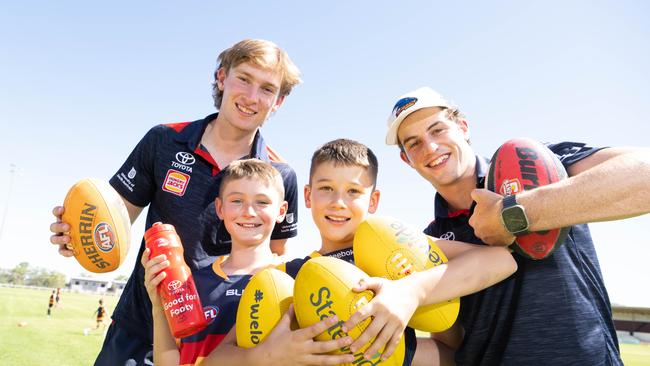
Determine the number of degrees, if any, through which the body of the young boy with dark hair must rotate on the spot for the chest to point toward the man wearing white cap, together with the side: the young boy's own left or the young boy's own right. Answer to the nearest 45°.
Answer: approximately 90° to the young boy's own left

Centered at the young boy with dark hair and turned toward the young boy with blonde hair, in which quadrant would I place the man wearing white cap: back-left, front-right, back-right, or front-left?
back-right

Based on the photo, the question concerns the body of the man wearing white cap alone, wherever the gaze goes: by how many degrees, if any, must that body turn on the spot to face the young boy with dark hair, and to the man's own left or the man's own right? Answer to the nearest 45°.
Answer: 0° — they already face them

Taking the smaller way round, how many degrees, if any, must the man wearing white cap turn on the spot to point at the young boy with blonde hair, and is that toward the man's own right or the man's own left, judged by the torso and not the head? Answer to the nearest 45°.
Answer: approximately 45° to the man's own right

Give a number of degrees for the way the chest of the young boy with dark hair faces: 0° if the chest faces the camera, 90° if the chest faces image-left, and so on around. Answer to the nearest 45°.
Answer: approximately 0°

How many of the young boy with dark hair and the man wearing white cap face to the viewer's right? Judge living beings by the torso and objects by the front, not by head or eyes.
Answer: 0

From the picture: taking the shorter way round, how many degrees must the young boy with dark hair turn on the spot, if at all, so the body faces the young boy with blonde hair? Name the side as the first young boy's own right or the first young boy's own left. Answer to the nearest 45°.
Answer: approximately 135° to the first young boy's own right
